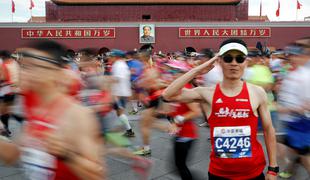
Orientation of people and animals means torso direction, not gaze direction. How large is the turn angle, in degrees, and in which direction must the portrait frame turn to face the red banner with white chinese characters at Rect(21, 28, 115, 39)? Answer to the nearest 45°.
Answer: approximately 90° to its right

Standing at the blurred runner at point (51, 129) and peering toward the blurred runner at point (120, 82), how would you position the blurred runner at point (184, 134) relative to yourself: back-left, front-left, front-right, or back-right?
front-right

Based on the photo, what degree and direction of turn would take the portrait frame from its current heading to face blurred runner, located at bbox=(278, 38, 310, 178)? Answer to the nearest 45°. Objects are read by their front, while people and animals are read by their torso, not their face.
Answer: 0° — it already faces them

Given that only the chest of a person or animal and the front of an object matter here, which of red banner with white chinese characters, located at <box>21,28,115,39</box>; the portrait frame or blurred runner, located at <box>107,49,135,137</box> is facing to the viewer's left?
the blurred runner

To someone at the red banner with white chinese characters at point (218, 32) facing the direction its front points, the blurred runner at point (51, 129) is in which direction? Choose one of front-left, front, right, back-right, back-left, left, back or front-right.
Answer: front

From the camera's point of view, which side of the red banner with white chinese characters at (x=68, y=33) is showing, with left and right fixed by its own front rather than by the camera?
front

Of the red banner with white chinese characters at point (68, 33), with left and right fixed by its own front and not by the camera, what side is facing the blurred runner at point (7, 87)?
front

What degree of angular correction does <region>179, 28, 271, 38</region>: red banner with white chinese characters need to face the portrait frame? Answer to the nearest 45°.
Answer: approximately 90° to its right

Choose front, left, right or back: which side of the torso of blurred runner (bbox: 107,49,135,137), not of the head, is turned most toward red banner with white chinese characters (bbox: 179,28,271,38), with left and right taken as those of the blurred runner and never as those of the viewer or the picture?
right

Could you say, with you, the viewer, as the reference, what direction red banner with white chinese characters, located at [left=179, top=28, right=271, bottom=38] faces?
facing the viewer

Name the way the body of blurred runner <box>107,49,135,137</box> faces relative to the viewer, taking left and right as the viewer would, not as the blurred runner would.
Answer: facing to the left of the viewer

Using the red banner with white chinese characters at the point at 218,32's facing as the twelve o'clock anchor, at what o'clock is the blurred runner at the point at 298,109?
The blurred runner is roughly at 12 o'clock from the red banner with white chinese characters.
